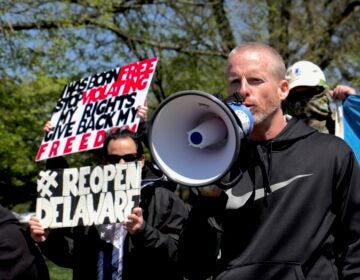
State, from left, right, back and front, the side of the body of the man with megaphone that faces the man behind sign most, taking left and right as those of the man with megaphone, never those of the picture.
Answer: right

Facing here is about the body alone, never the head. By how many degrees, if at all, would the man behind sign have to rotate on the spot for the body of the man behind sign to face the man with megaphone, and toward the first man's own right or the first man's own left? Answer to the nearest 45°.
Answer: approximately 90° to the first man's own left

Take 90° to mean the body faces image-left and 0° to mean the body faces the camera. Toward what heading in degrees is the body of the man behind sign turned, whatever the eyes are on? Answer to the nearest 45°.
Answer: approximately 45°

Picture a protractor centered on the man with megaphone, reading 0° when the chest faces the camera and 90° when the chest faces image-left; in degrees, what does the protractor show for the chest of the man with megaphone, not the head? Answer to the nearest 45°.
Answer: approximately 45°
